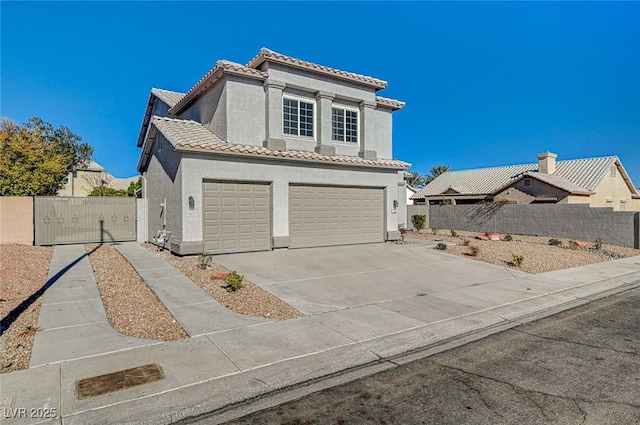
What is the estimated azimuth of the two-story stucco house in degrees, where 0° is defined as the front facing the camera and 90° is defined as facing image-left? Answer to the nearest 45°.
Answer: approximately 315°

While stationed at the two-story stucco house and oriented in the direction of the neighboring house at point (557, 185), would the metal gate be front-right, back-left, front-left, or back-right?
back-left

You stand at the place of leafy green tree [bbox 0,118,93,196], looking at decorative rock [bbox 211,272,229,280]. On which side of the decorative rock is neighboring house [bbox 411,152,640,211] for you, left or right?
left

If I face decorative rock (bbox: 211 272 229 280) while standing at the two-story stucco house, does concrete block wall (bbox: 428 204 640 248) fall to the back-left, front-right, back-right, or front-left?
back-left

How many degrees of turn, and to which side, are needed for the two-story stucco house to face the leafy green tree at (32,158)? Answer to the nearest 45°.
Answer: approximately 180°

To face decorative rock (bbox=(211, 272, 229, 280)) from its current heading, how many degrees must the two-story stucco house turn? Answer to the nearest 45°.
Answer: approximately 45° to its right

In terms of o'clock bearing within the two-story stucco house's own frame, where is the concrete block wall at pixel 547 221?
The concrete block wall is roughly at 10 o'clock from the two-story stucco house.

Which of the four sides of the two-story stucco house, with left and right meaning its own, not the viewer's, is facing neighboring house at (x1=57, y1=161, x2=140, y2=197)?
back

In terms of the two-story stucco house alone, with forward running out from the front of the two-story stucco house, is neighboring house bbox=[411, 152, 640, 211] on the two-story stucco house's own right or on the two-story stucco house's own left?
on the two-story stucco house's own left

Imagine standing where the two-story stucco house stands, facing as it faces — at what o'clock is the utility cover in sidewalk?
The utility cover in sidewalk is roughly at 2 o'clock from the two-story stucco house.

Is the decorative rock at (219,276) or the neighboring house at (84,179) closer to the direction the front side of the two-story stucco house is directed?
the decorative rock

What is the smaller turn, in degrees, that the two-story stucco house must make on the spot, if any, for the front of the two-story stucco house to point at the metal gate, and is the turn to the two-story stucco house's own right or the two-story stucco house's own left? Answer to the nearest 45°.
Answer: approximately 135° to the two-story stucco house's own right

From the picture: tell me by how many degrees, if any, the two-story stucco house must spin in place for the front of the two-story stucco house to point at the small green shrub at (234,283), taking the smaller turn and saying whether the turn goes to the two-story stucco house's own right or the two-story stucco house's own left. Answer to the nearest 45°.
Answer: approximately 45° to the two-story stucco house's own right
